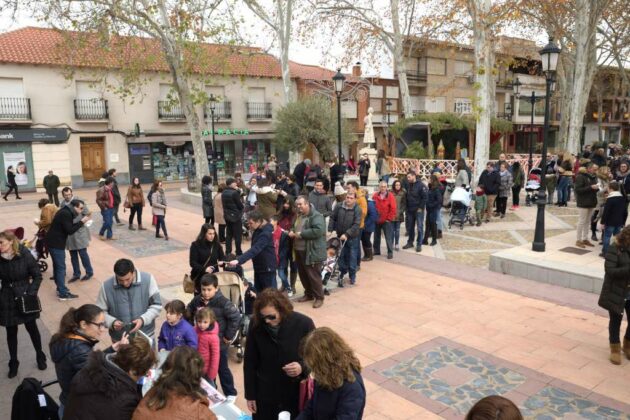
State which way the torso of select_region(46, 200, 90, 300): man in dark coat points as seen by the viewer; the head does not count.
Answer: to the viewer's right

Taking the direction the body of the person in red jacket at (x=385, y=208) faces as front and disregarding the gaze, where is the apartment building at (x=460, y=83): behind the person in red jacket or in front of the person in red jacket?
behind

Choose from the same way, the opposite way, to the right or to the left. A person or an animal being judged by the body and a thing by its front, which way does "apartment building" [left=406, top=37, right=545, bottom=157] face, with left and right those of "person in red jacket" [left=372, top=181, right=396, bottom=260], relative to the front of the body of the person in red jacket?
the same way

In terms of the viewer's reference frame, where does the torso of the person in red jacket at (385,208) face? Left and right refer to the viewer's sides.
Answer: facing the viewer

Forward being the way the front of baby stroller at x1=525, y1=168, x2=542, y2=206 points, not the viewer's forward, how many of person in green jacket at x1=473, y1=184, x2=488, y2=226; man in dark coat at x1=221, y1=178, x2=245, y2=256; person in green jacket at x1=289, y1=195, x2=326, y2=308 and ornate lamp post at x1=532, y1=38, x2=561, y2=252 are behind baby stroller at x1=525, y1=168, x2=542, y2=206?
0

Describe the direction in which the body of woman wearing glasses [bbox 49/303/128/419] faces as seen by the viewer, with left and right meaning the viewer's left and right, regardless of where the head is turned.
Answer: facing to the right of the viewer

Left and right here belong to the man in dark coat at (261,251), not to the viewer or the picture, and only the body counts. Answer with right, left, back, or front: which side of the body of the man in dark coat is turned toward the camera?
left

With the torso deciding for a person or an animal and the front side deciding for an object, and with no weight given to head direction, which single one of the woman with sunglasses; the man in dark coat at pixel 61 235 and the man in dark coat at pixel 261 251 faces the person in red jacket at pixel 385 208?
the man in dark coat at pixel 61 235

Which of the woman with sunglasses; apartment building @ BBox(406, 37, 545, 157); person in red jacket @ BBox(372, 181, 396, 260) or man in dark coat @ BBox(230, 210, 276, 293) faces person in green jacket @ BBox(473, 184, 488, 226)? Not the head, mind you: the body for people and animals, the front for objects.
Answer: the apartment building

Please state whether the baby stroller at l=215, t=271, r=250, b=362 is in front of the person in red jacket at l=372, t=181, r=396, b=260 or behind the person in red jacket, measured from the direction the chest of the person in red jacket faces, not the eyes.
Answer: in front

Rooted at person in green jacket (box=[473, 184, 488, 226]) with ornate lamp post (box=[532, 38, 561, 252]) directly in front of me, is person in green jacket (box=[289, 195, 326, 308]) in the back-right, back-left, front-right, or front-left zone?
front-right

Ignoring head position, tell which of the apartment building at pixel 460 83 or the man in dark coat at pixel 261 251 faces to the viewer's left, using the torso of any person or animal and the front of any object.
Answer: the man in dark coat

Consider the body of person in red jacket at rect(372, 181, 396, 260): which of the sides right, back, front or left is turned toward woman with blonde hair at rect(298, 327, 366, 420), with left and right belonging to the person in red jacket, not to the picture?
front

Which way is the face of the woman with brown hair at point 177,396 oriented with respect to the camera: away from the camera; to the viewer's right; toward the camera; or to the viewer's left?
away from the camera

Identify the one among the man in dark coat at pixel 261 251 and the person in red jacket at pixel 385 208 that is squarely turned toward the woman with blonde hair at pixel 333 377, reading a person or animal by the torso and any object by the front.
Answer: the person in red jacket

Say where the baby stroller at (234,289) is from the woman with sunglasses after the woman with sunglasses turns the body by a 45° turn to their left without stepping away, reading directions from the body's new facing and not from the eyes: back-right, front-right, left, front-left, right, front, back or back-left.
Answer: back-left

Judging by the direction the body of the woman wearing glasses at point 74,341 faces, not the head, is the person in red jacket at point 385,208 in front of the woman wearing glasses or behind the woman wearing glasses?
in front

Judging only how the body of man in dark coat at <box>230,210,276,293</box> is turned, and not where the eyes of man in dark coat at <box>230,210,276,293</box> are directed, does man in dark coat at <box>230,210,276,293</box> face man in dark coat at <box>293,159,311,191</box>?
no

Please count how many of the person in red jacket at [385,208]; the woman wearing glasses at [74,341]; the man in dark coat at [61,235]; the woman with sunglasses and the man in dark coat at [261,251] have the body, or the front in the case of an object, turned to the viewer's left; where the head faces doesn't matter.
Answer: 1

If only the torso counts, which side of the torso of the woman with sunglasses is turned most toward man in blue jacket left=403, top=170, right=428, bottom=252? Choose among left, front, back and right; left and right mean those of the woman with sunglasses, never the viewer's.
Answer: back

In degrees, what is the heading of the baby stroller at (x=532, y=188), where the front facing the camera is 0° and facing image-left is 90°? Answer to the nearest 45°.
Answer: approximately 45°
